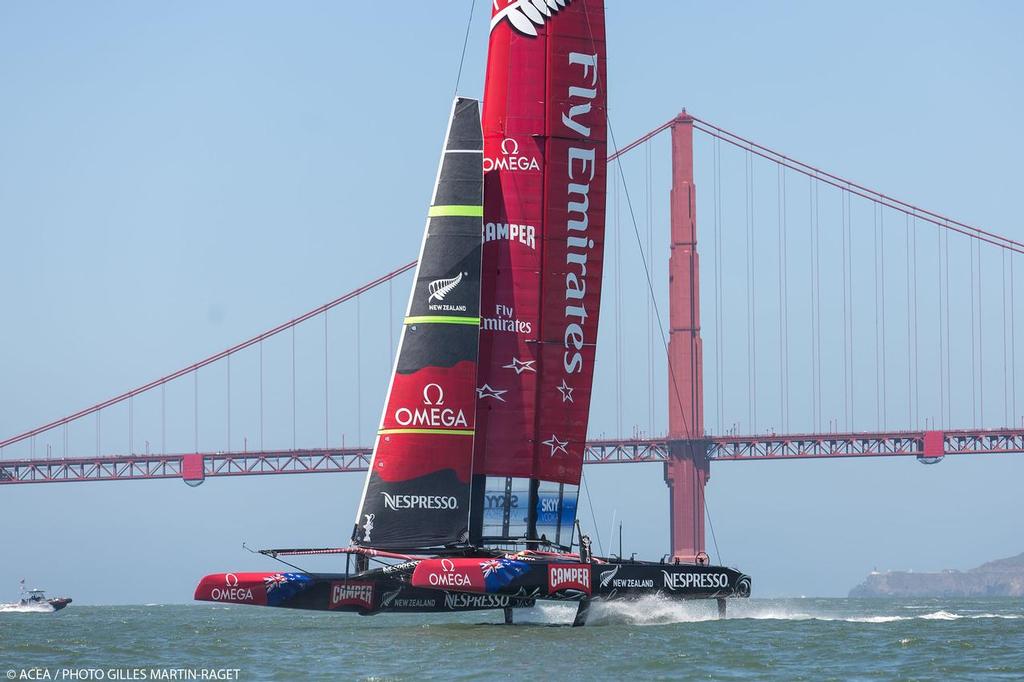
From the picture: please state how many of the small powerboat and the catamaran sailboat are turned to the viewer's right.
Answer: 1

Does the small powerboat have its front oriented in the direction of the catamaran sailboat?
no

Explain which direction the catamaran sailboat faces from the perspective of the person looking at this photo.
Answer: facing the viewer and to the left of the viewer

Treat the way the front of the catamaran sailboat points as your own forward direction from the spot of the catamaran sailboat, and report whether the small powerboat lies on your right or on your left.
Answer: on your right
